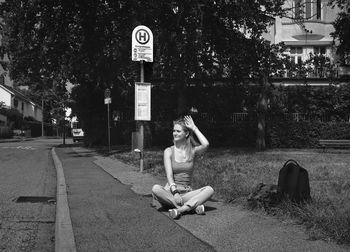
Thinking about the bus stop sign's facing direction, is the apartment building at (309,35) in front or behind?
behind

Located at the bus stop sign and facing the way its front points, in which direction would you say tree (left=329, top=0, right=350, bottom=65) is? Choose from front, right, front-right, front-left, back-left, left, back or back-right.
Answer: back-left

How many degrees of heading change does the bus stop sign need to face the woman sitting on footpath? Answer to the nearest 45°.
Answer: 0° — it already faces them

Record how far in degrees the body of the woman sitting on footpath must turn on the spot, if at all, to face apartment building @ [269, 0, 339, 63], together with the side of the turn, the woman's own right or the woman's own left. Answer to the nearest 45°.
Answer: approximately 180°

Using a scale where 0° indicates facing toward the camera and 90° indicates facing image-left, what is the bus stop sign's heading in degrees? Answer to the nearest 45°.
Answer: approximately 0°

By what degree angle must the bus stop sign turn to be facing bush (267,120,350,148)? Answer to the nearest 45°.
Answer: approximately 135° to its left

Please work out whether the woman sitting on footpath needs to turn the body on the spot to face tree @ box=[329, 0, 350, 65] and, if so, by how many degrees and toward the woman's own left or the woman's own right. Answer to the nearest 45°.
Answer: approximately 135° to the woman's own left

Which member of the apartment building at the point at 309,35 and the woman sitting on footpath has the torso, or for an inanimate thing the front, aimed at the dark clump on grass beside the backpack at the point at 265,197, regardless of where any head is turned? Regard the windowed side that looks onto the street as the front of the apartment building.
the apartment building

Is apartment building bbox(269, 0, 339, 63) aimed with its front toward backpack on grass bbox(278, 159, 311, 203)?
yes

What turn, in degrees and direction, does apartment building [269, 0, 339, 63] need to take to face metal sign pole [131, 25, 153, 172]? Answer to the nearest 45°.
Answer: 0° — it already faces it
